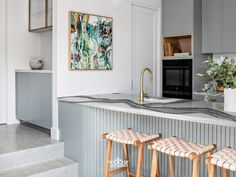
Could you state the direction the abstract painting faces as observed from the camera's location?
facing the viewer and to the right of the viewer

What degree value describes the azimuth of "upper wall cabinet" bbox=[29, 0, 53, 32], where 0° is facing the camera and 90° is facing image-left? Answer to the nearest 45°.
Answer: approximately 45°

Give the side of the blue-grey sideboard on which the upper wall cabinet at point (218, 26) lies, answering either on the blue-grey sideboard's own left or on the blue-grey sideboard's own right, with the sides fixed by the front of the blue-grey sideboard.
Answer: on the blue-grey sideboard's own left

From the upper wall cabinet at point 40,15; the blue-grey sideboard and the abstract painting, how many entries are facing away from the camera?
0

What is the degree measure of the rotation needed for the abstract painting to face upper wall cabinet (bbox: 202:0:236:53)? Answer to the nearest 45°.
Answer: approximately 45° to its left

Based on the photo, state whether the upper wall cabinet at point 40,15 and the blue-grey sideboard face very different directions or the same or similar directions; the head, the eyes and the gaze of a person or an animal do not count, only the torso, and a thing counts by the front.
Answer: same or similar directions

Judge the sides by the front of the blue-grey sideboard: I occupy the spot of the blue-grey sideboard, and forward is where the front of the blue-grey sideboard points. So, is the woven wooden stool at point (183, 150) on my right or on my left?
on my left

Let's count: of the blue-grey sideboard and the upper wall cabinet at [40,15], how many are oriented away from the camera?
0
